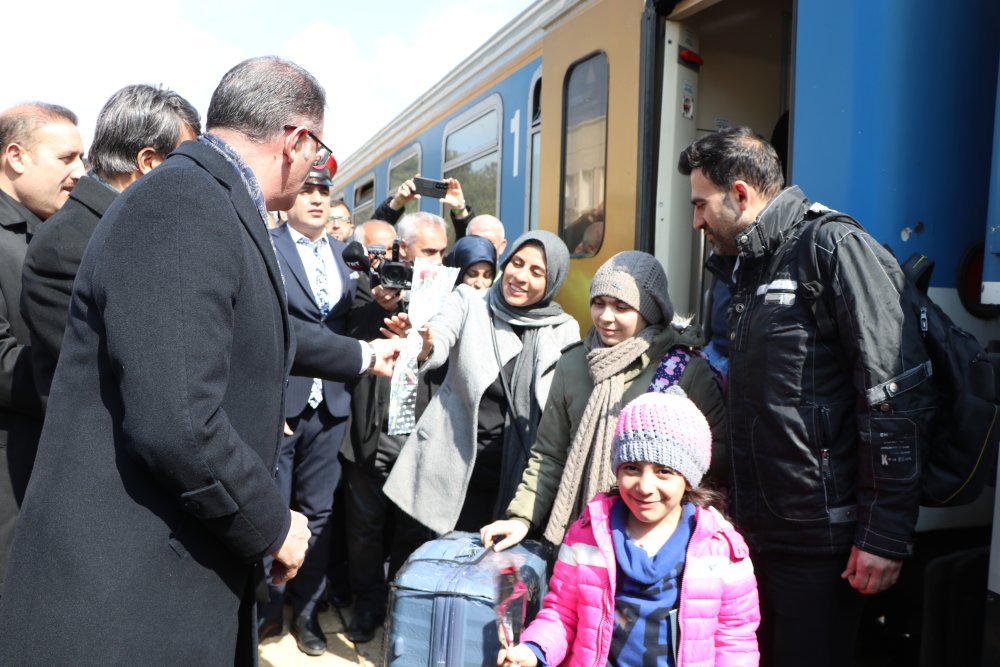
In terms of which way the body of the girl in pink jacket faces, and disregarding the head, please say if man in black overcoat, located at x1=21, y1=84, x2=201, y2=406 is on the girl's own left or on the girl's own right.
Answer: on the girl's own right

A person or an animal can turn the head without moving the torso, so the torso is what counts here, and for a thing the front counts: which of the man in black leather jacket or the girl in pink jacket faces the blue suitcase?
the man in black leather jacket

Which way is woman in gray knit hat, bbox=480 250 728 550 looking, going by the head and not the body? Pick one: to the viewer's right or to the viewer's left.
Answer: to the viewer's left

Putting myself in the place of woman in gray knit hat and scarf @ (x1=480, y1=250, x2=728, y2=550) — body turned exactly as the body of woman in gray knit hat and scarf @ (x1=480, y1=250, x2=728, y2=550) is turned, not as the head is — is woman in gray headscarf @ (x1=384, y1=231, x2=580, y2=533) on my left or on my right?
on my right

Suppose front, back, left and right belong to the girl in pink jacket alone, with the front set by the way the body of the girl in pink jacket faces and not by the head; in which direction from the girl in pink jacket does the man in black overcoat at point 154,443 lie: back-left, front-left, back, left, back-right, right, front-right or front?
front-right

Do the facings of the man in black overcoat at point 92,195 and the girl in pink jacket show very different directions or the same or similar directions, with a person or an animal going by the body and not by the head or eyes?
very different directions

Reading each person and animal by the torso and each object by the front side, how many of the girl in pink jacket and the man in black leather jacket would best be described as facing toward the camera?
1

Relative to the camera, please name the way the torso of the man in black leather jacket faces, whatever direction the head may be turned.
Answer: to the viewer's left
